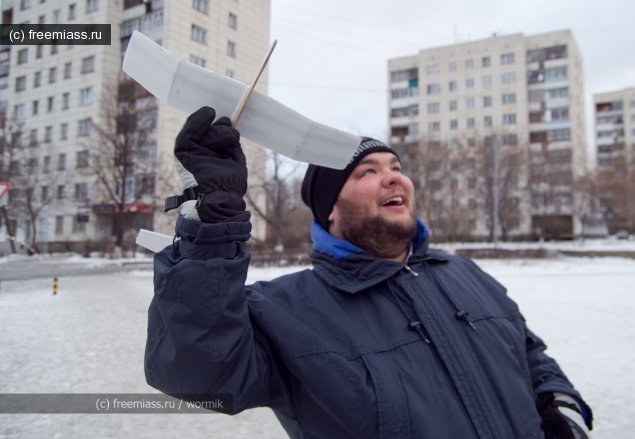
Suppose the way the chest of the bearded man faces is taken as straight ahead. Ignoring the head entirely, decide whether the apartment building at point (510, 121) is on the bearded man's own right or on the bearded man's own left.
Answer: on the bearded man's own left

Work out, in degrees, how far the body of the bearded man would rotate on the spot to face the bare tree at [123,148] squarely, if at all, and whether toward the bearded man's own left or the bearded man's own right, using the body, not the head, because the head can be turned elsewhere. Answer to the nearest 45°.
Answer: approximately 180°

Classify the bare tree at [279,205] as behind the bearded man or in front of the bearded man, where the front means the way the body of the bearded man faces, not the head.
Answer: behind

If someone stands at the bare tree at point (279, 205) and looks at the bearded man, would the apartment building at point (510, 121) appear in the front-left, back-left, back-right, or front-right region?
back-left

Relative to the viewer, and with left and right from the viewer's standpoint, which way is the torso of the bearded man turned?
facing the viewer and to the right of the viewer

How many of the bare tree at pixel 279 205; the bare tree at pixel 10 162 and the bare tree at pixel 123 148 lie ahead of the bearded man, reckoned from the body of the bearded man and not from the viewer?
0

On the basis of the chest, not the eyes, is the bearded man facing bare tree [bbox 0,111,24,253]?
no

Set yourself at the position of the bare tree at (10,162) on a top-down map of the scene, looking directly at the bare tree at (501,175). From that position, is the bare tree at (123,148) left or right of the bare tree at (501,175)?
left

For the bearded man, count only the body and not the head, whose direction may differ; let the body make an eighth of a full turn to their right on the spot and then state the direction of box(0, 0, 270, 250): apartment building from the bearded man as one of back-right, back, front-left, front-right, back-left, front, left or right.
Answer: right

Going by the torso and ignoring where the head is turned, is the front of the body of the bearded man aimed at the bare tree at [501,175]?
no
